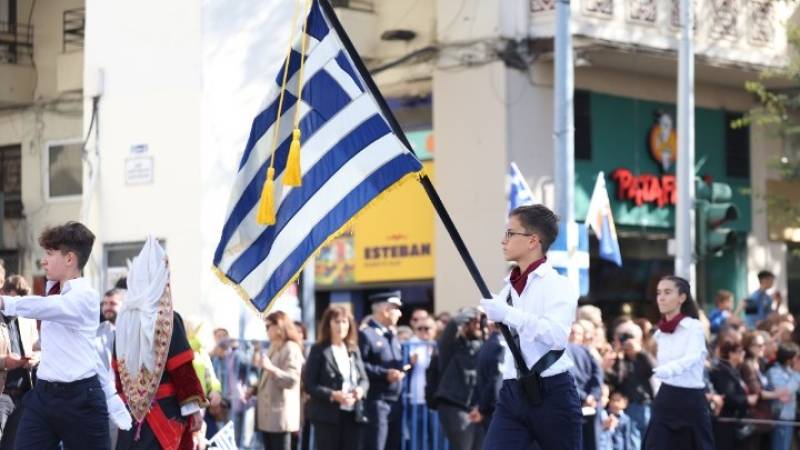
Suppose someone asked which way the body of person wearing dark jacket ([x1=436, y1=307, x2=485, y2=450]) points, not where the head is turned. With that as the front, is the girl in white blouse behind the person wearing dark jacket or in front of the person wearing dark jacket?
in front

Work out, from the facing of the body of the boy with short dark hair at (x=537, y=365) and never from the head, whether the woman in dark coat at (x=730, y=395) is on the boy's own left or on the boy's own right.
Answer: on the boy's own right

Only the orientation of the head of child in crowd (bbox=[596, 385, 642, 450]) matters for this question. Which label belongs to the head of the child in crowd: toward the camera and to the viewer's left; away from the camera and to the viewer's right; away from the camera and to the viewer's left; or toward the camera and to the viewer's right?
toward the camera and to the viewer's left

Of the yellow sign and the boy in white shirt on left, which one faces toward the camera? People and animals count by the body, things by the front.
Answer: the yellow sign

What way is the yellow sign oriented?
toward the camera

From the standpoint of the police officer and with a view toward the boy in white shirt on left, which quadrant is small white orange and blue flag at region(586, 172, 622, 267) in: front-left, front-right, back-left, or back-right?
back-left

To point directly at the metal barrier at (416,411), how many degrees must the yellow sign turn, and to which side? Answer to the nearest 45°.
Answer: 0° — it already faces it

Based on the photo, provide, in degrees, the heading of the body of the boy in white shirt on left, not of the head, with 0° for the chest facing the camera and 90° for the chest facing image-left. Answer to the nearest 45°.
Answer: approximately 90°

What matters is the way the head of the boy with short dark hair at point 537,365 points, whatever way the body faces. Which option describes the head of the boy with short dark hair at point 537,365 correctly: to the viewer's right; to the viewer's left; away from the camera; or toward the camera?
to the viewer's left

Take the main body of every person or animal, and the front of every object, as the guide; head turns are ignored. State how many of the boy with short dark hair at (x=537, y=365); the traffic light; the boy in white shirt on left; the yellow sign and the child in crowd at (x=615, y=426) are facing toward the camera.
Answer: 2

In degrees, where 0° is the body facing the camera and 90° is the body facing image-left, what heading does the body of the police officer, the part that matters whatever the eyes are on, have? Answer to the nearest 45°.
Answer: approximately 315°
